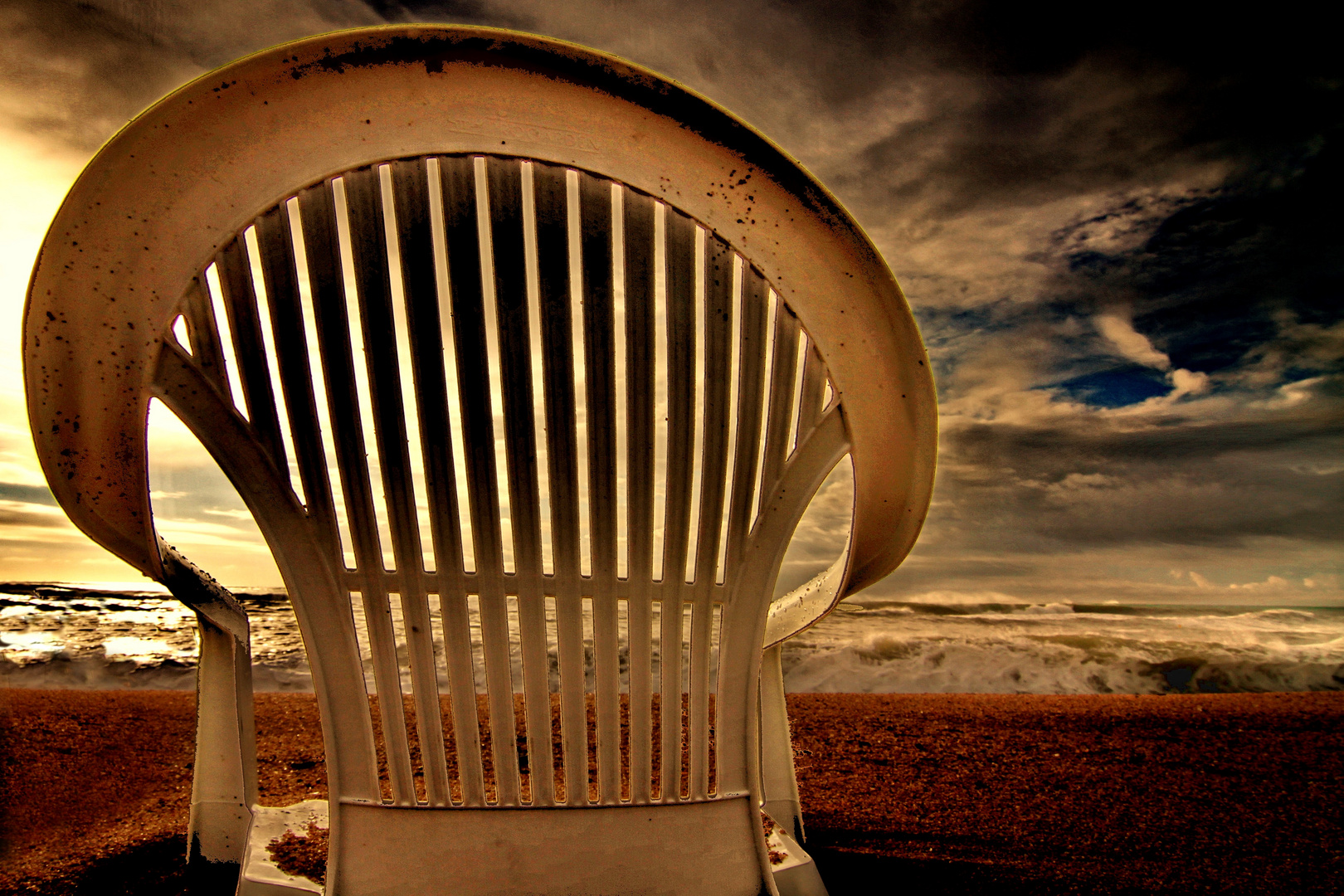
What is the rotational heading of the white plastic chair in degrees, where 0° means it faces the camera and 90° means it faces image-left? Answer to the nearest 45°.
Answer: approximately 180°
